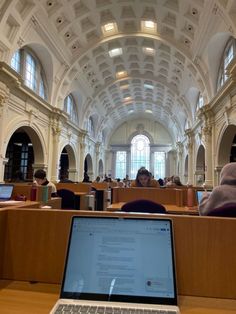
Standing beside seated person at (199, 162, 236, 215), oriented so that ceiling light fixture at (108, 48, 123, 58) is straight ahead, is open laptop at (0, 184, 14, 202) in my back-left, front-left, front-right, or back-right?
front-left

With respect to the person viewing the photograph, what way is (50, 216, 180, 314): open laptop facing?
facing the viewer

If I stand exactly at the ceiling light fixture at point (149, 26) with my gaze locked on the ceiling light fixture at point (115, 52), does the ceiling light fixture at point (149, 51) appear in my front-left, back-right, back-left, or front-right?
front-right

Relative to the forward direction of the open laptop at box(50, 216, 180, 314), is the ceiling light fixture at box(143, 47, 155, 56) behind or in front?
behind

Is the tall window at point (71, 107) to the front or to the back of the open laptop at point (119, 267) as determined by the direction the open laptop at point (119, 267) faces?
to the back

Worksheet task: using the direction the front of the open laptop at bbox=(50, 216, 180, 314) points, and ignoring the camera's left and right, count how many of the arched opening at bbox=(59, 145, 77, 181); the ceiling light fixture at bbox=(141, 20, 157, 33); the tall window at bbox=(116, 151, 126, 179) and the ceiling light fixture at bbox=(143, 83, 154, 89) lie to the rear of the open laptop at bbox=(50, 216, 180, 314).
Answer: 4

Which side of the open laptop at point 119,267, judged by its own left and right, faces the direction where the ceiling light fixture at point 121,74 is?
back

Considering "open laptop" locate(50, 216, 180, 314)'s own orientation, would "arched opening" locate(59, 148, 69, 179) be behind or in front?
behind

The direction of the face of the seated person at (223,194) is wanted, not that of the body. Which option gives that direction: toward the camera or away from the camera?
away from the camera

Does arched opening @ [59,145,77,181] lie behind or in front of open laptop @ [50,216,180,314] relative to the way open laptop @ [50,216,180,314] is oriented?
behind

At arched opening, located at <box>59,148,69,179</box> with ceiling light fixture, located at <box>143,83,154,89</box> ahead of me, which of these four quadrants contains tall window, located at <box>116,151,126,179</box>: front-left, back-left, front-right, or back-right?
front-left

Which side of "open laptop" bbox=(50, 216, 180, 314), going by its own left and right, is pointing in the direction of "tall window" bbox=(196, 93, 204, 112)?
back

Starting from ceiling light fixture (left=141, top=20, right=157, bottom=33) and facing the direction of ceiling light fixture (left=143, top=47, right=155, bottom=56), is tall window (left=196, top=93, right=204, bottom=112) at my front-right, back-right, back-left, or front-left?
front-right

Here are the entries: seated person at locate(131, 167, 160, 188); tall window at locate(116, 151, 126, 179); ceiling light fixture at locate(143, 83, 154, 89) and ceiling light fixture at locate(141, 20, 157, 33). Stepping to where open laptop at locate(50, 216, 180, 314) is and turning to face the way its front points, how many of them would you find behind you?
4

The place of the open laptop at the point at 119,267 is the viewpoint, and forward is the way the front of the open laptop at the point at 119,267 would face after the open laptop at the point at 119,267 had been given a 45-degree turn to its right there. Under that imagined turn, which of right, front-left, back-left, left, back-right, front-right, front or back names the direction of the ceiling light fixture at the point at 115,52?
back-right

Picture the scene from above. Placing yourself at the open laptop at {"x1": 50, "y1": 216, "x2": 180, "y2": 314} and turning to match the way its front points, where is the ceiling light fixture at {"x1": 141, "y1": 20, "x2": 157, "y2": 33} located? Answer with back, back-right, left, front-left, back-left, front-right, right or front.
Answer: back

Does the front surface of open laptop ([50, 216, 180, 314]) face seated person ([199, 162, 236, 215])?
no

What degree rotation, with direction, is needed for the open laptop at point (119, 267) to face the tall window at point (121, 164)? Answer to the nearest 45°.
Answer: approximately 180°

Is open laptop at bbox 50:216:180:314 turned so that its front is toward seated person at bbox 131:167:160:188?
no
